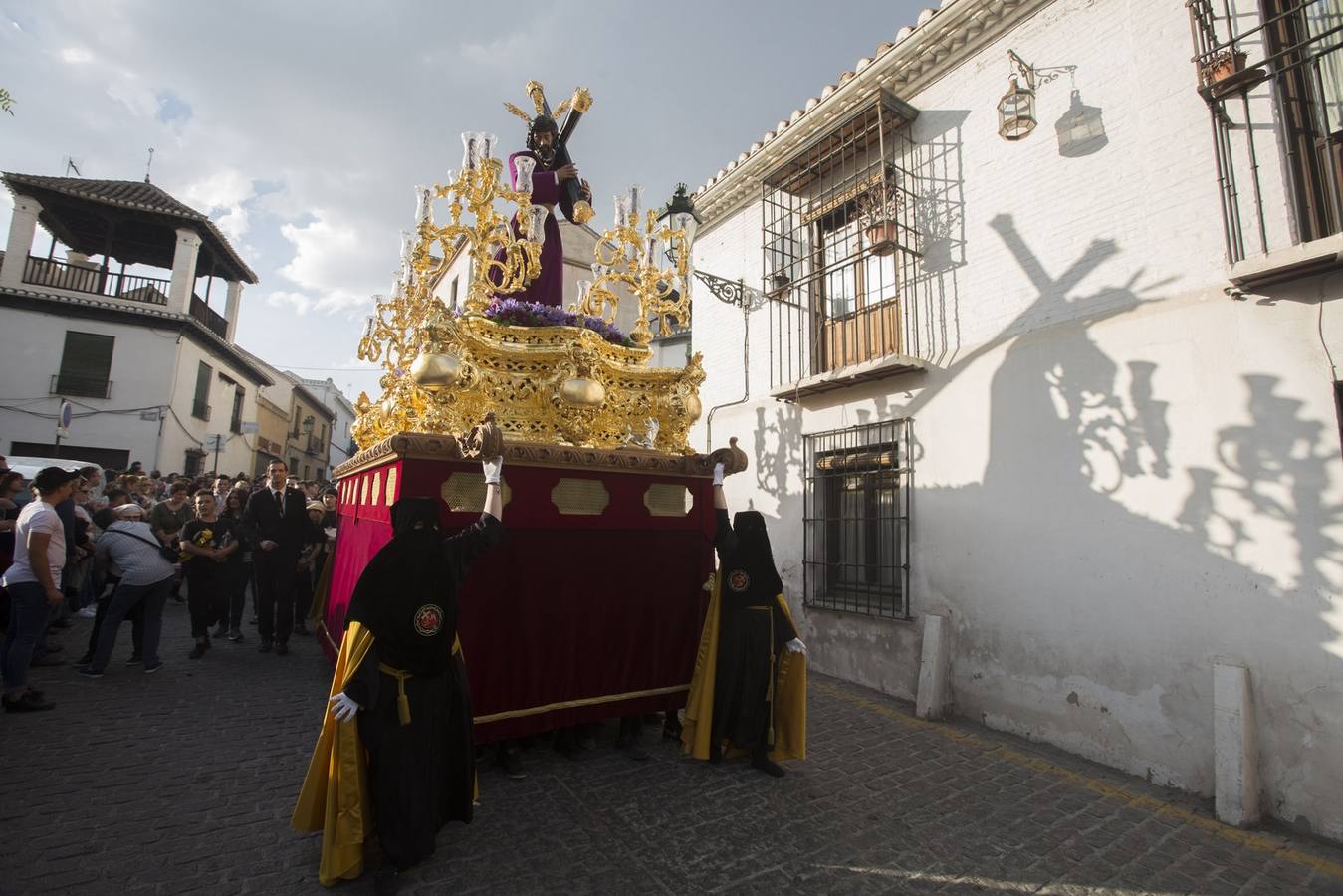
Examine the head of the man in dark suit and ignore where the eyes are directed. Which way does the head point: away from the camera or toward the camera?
toward the camera

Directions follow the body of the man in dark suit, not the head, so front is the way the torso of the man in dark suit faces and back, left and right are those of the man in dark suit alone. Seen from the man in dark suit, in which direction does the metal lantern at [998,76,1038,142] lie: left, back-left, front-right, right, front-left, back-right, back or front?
front-left

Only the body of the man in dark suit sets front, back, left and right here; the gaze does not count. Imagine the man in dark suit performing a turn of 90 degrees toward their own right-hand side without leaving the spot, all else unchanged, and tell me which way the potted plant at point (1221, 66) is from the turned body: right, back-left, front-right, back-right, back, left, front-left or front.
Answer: back-left

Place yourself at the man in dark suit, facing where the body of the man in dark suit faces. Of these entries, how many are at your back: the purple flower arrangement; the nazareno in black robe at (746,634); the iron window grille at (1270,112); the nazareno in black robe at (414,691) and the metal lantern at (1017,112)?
0

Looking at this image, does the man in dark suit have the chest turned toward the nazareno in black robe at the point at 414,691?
yes

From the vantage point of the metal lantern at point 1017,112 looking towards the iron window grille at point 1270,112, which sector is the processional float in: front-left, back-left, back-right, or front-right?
back-right

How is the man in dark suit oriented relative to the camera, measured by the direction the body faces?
toward the camera

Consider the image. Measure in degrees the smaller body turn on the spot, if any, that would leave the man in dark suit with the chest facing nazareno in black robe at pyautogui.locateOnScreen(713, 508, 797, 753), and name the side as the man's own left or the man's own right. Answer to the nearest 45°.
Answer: approximately 45° to the man's own left

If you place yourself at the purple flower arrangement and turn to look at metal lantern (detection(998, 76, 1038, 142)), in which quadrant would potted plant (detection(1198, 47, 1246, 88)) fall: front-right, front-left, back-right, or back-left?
front-right

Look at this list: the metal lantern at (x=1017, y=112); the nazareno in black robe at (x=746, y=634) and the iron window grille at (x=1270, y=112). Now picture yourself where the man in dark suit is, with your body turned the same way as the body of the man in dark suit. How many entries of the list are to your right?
0

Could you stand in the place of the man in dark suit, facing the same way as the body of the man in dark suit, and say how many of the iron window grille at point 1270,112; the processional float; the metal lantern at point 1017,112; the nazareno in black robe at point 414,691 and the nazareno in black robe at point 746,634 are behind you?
0

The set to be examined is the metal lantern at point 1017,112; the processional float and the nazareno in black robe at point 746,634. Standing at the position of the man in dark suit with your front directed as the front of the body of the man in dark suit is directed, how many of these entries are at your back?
0
